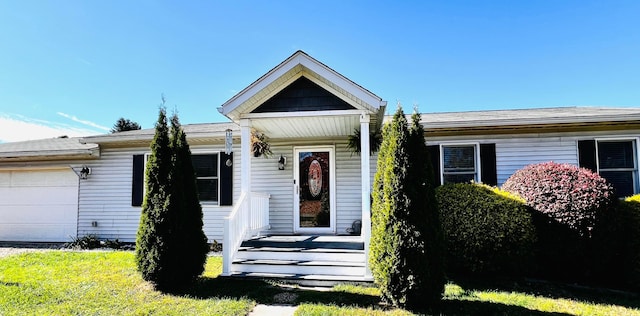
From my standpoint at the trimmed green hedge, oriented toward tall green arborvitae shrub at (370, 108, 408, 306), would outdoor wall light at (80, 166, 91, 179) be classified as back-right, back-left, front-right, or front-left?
front-right

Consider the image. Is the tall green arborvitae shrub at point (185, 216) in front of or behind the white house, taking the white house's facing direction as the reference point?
in front

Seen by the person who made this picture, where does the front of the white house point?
facing the viewer

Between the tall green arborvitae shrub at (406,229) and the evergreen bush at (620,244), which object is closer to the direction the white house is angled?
the tall green arborvitae shrub

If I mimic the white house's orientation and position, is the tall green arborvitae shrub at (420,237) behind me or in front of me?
in front

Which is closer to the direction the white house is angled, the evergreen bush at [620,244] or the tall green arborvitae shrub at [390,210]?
the tall green arborvitae shrub

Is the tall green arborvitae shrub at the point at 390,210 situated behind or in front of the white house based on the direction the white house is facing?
in front
